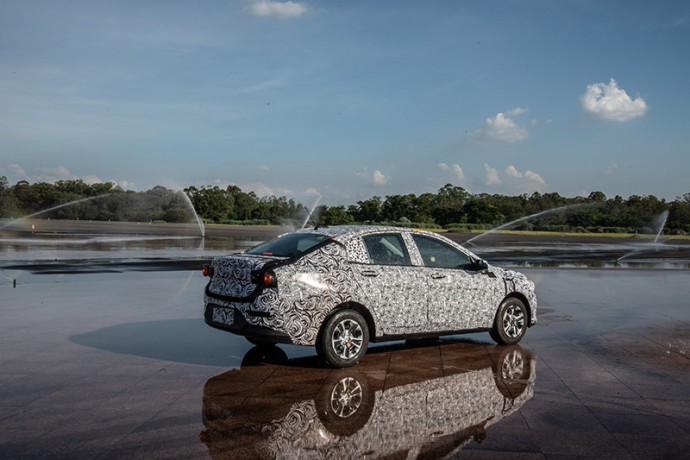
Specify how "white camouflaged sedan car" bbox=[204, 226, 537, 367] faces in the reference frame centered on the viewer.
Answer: facing away from the viewer and to the right of the viewer
